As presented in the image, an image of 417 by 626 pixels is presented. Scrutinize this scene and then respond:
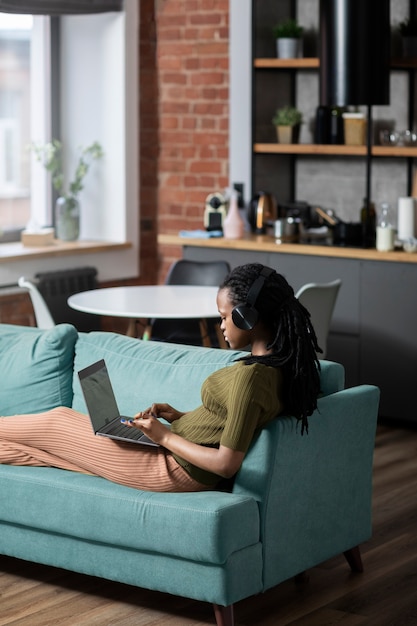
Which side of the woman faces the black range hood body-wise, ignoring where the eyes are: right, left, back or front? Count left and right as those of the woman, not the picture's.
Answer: right

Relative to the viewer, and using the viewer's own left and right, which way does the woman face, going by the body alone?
facing to the left of the viewer

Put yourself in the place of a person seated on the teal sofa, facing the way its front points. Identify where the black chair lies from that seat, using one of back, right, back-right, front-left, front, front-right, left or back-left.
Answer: back-right

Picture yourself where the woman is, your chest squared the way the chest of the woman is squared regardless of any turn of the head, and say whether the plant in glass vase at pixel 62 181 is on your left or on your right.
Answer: on your right

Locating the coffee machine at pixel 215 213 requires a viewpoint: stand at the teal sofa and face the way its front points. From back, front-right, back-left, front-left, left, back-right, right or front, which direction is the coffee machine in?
back-right
